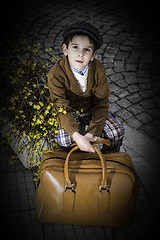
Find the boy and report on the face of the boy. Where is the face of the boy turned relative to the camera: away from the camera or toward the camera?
toward the camera

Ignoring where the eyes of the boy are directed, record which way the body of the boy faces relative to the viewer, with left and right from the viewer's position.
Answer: facing the viewer
